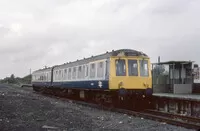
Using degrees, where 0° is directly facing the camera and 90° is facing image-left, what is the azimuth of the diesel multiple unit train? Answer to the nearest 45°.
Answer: approximately 315°
